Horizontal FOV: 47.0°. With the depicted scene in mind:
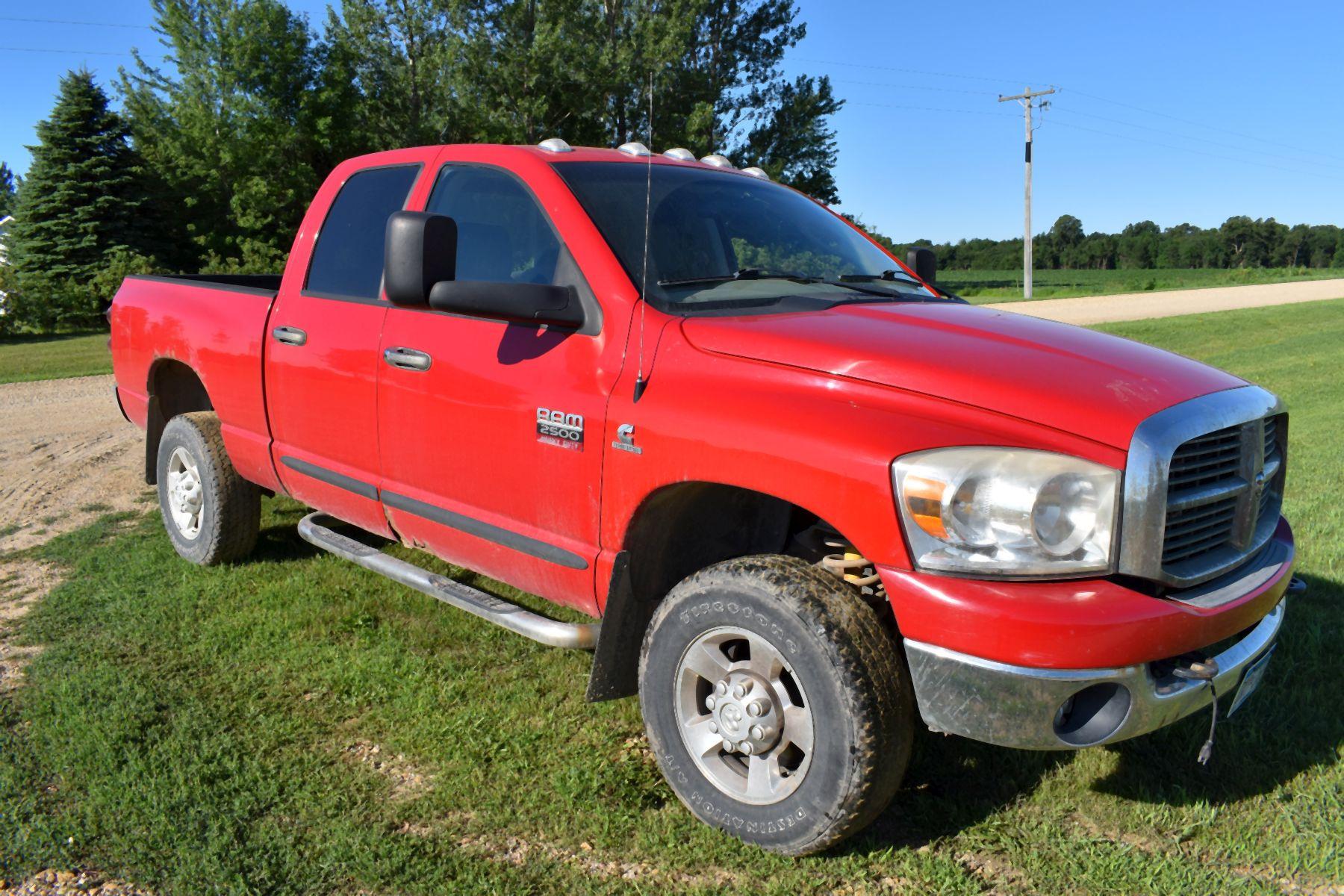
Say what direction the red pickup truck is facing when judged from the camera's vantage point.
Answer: facing the viewer and to the right of the viewer

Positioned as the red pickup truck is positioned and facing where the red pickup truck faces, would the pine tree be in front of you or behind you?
behind
